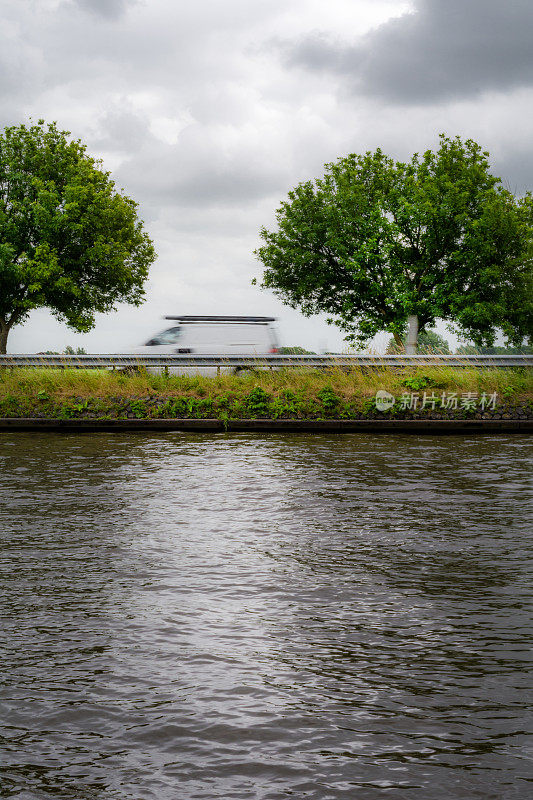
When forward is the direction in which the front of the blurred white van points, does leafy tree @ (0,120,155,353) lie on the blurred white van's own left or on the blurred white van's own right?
on the blurred white van's own right

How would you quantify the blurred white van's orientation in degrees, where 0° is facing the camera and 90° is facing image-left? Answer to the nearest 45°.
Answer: approximately 90°

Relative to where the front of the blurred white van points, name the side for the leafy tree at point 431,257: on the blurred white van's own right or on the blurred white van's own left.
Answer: on the blurred white van's own right

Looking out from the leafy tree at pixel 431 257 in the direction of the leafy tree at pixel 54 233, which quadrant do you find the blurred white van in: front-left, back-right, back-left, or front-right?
front-left

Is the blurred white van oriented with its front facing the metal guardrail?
no

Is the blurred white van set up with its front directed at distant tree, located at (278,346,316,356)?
no
